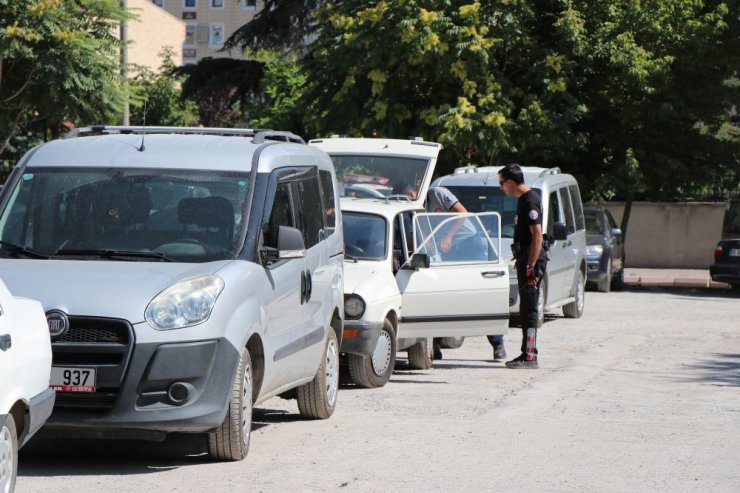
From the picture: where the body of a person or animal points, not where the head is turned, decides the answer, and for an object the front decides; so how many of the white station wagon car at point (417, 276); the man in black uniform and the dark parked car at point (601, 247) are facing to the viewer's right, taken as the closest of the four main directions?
0

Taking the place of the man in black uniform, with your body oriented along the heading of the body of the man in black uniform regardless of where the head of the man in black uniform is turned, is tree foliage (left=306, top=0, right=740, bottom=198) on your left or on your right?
on your right

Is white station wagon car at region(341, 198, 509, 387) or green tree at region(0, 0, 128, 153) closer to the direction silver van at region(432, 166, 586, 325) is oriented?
the white station wagon car

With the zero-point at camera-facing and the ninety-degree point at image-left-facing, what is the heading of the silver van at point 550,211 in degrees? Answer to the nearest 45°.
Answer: approximately 45°

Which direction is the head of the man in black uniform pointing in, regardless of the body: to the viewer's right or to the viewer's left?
to the viewer's left

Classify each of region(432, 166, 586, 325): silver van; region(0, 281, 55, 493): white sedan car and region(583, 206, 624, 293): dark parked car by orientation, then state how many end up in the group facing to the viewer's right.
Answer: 0

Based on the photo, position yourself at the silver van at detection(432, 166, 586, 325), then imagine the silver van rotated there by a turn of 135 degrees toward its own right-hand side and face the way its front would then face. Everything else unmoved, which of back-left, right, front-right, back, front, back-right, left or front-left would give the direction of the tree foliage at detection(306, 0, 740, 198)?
front

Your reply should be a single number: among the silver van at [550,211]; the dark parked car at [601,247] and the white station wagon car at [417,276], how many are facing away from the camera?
0

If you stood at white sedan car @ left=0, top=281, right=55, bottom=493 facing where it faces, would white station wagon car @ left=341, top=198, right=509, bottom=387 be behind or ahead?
behind

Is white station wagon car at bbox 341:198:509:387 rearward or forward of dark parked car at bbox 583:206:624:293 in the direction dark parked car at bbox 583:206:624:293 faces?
forward

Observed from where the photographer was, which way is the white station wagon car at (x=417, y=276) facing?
facing the viewer and to the left of the viewer

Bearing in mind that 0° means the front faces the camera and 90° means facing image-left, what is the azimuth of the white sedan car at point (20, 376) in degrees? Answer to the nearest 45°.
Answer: approximately 45°

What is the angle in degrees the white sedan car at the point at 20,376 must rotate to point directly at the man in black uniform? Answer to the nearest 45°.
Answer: approximately 180°

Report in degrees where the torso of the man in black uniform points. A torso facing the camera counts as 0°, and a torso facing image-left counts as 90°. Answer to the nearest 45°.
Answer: approximately 90°
